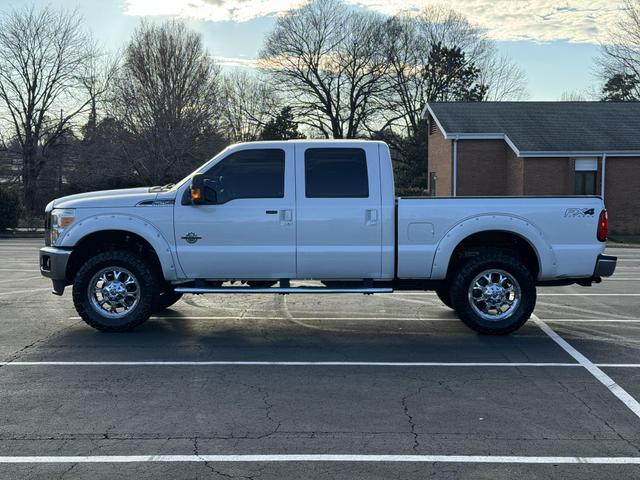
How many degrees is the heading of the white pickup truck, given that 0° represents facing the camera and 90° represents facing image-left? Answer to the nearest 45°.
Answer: approximately 90°

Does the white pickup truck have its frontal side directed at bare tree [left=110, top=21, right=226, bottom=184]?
no

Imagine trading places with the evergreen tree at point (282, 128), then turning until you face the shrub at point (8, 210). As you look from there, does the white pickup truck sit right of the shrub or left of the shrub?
left

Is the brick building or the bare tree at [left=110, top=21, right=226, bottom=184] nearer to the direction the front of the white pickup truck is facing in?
the bare tree

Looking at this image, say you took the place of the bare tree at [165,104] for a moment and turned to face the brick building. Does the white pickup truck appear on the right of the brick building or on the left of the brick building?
right

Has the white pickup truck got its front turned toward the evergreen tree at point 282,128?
no
